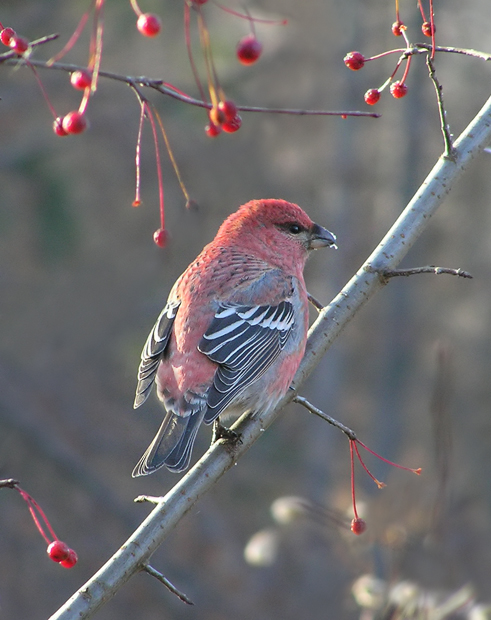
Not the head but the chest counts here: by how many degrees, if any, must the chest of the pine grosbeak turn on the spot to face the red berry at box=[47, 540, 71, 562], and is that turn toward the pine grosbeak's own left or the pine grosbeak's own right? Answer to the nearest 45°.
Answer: approximately 180°

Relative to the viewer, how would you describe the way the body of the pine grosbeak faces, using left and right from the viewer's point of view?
facing away from the viewer and to the right of the viewer

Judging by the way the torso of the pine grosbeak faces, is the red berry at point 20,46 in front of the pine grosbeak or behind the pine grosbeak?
behind
